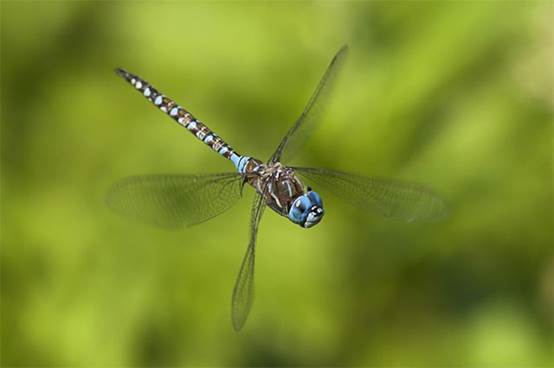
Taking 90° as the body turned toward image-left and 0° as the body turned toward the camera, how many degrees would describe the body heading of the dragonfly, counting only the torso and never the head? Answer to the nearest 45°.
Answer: approximately 315°
